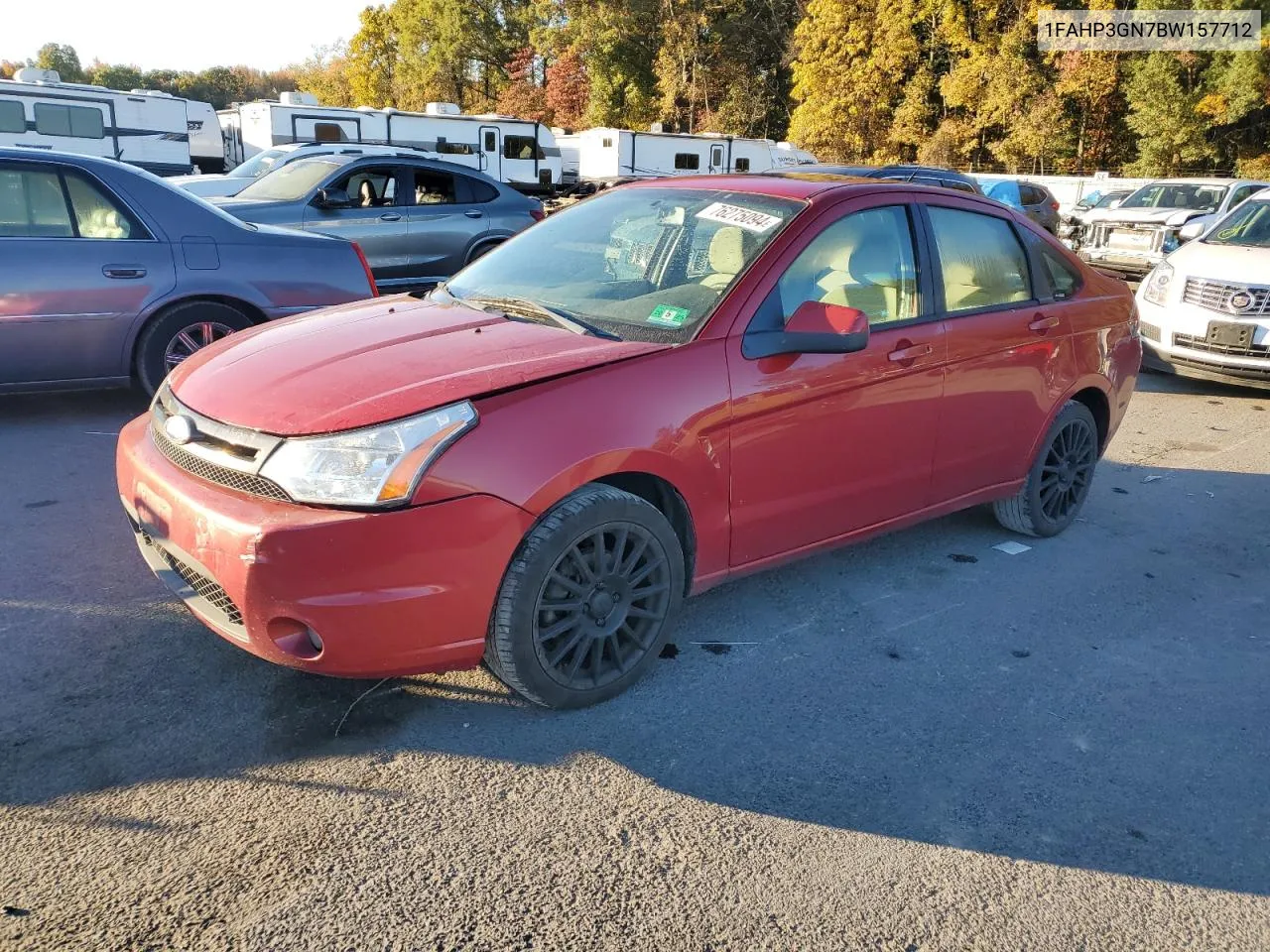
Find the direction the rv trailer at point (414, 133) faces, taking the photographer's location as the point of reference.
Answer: facing to the right of the viewer

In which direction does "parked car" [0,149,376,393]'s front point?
to the viewer's left

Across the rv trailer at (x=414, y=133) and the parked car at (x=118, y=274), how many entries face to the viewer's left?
1

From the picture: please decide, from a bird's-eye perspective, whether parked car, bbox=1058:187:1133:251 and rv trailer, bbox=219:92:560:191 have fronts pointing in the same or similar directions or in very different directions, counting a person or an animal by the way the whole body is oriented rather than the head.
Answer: very different directions

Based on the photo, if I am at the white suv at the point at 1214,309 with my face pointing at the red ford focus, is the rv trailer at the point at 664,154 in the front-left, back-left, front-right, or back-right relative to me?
back-right

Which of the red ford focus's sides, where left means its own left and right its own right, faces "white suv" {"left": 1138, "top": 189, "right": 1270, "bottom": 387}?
back

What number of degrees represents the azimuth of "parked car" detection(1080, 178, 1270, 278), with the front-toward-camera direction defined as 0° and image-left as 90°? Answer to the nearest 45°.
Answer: approximately 45°
